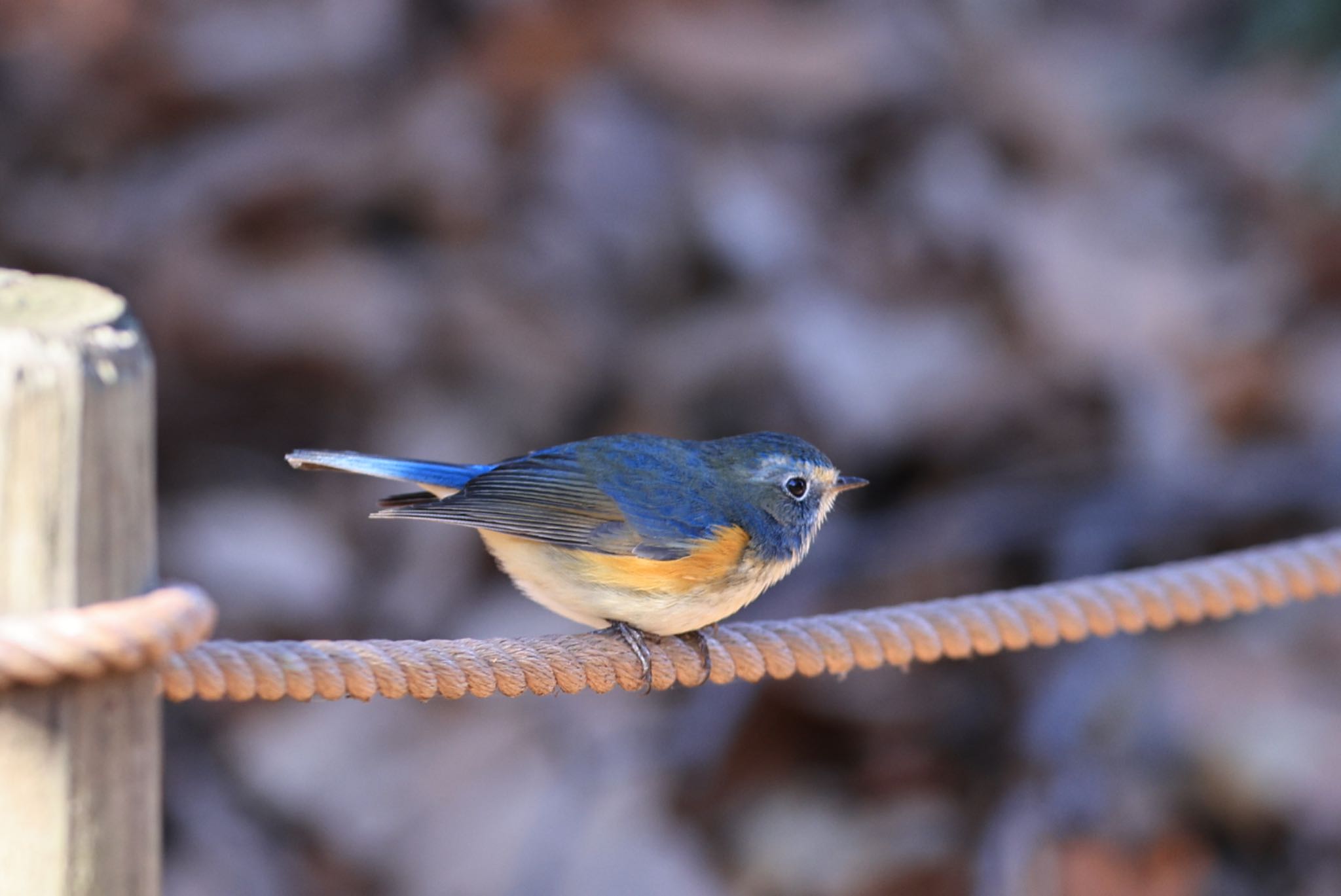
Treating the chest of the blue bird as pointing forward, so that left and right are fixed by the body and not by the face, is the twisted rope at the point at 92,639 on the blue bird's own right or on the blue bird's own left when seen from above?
on the blue bird's own right

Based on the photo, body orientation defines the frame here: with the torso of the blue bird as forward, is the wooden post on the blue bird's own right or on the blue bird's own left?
on the blue bird's own right

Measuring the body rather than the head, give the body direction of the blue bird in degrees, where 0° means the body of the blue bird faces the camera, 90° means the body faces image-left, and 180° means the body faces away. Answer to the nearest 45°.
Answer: approximately 270°
